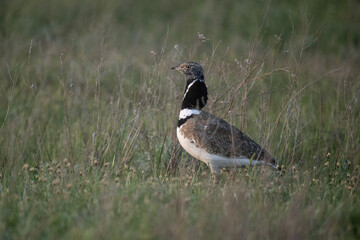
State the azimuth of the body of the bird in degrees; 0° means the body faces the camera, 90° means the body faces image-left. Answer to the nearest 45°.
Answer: approximately 90°
